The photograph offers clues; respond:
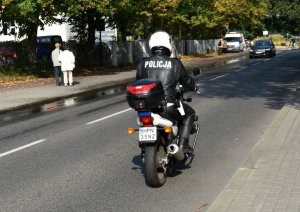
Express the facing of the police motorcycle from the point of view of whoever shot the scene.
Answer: facing away from the viewer and to the right of the viewer

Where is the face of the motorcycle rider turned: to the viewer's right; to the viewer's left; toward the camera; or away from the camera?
away from the camera

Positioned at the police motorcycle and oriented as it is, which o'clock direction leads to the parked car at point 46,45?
The parked car is roughly at 10 o'clock from the police motorcycle.

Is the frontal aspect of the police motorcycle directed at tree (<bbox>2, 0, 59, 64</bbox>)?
no

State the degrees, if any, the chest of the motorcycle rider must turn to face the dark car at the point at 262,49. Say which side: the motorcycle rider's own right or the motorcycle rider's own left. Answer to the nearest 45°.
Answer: approximately 45° to the motorcycle rider's own left

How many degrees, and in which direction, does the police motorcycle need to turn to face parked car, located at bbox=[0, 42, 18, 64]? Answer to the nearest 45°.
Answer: approximately 45° to its left

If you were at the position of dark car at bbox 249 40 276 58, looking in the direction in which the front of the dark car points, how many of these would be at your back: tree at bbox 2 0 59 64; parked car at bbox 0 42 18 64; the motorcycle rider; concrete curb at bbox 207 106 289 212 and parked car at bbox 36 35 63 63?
0

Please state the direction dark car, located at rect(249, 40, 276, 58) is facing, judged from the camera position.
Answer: facing the viewer and to the left of the viewer

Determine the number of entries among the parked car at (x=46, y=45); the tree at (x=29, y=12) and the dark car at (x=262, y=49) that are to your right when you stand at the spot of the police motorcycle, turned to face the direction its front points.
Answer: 0

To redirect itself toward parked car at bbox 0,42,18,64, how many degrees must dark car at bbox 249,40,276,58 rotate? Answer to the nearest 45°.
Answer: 0° — it already faces it

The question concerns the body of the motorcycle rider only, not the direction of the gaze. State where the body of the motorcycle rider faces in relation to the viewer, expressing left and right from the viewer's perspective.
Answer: facing away from the viewer and to the right of the viewer

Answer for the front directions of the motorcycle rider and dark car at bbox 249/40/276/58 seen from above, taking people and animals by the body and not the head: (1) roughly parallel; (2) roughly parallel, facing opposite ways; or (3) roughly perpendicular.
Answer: roughly parallel, facing opposite ways

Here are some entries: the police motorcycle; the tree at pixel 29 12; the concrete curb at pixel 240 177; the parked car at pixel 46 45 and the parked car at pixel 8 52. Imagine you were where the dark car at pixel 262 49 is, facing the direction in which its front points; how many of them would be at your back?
0
